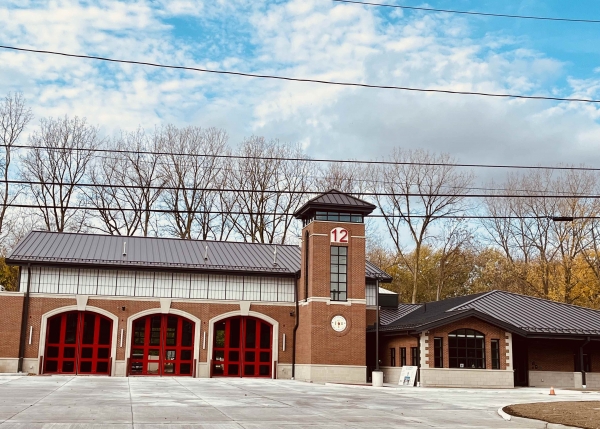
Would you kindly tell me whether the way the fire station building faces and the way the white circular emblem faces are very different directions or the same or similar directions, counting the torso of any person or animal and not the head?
same or similar directions

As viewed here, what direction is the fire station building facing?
toward the camera

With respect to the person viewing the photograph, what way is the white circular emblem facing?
facing the viewer
